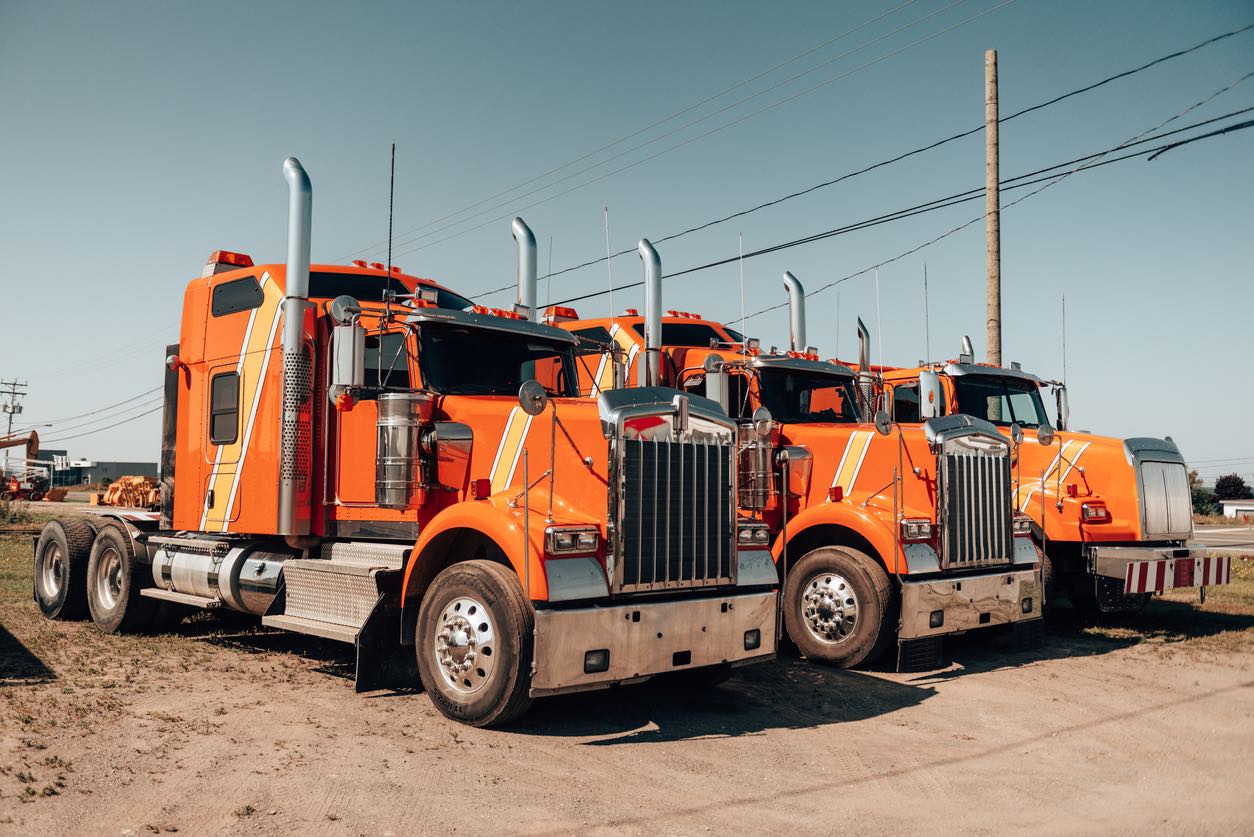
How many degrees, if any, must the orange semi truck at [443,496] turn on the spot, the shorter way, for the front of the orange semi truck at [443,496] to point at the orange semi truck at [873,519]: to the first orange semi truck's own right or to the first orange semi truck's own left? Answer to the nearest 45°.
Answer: approximately 45° to the first orange semi truck's own left

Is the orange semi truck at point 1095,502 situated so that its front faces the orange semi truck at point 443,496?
no

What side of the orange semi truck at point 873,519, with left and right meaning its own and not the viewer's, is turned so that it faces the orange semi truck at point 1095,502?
left

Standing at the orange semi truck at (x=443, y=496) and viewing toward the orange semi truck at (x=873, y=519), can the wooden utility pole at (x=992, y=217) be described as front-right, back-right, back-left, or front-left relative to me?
front-left

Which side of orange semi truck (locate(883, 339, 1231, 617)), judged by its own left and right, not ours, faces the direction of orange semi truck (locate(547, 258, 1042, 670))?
right

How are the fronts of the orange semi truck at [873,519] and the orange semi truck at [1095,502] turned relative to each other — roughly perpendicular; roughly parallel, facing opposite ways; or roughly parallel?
roughly parallel

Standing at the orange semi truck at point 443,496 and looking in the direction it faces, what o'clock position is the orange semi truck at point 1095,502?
the orange semi truck at point 1095,502 is roughly at 10 o'clock from the orange semi truck at point 443,496.

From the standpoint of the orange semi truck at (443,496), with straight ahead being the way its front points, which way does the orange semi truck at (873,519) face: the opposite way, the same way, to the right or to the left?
the same way

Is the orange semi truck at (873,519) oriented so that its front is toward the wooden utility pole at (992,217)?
no

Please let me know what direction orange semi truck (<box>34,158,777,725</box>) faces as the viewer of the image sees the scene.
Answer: facing the viewer and to the right of the viewer

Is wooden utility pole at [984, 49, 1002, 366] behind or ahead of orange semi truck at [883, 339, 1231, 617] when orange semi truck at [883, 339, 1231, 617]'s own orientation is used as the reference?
behind

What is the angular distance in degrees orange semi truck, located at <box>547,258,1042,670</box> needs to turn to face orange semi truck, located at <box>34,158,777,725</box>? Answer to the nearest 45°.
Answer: approximately 90° to its right

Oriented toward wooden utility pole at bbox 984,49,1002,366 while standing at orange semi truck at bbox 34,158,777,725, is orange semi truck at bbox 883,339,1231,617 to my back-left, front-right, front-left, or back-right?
front-right

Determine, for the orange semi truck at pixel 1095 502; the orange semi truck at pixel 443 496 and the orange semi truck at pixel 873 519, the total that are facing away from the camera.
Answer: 0

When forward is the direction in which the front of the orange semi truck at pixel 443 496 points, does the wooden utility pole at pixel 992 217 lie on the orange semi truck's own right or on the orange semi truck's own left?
on the orange semi truck's own left
